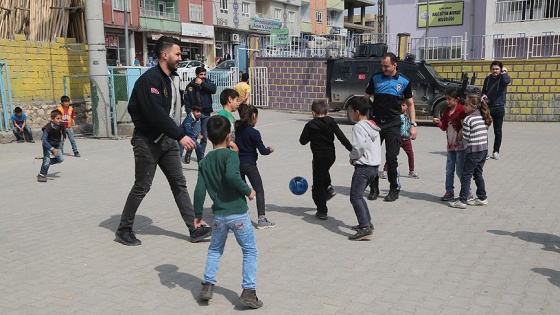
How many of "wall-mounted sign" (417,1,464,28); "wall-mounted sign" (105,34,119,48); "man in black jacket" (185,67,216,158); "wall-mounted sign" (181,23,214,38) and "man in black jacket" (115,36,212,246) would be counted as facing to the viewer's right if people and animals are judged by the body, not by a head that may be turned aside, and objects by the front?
1

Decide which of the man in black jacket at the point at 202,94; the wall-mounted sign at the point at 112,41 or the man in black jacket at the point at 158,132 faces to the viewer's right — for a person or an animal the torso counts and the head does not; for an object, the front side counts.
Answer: the man in black jacket at the point at 158,132

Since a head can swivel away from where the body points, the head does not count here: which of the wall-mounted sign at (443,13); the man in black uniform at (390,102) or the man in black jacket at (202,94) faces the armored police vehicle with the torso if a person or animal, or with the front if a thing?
the wall-mounted sign

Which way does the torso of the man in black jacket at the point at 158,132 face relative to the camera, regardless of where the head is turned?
to the viewer's right

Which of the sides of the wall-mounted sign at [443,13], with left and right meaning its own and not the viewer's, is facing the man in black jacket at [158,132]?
front

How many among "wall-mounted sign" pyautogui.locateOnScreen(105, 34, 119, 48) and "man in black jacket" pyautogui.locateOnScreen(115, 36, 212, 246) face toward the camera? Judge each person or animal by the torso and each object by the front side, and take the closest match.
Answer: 1

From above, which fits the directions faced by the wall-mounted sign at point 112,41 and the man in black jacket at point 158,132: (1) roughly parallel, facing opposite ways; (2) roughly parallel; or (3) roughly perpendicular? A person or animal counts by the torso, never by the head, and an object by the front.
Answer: roughly perpendicular

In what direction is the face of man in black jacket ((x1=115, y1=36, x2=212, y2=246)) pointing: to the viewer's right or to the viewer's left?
to the viewer's right

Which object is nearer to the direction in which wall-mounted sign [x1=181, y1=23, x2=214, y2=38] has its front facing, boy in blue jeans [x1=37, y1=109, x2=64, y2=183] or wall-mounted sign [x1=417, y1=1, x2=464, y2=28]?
the boy in blue jeans

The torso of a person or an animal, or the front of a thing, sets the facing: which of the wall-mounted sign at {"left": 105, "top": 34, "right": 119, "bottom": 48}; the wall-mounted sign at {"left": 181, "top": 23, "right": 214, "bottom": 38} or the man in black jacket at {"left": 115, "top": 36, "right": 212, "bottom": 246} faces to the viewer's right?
the man in black jacket

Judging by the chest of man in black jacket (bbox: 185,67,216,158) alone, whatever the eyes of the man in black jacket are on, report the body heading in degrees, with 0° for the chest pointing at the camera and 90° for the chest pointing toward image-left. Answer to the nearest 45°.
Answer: approximately 0°

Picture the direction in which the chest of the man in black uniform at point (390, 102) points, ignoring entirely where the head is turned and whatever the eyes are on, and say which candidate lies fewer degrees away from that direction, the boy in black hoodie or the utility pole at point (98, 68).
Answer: the boy in black hoodie

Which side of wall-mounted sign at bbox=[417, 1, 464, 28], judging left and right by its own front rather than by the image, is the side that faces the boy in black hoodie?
front

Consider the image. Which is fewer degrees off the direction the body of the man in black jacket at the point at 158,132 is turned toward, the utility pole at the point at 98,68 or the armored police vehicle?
the armored police vehicle

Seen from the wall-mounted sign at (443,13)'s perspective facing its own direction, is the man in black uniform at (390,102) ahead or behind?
ahead
